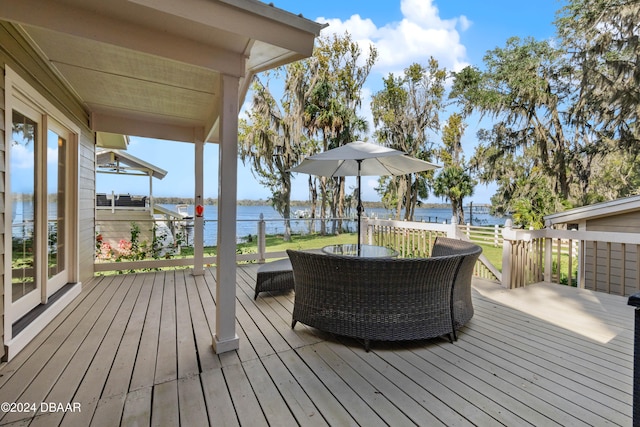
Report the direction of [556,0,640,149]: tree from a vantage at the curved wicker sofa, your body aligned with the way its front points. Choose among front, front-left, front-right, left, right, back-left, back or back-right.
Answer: front-right

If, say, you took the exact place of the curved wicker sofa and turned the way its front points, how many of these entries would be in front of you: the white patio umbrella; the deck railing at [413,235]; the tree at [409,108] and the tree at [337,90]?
4

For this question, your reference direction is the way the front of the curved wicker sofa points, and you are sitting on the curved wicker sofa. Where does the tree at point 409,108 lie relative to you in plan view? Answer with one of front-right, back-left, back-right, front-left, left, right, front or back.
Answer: front

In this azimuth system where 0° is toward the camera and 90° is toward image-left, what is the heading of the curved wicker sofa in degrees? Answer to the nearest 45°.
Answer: approximately 180°

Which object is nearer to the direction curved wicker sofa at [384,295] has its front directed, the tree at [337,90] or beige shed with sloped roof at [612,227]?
the tree

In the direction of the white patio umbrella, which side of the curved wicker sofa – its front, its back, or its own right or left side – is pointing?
front

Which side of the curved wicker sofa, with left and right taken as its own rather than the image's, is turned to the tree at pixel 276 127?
front

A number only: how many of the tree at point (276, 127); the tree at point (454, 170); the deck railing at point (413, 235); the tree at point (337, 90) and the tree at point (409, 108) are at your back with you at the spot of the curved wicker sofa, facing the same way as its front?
0

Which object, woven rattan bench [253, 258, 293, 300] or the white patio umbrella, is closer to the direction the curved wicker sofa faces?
the white patio umbrella

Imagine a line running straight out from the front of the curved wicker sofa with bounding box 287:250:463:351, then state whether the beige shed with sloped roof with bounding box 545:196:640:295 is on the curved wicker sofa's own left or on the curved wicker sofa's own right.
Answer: on the curved wicker sofa's own right

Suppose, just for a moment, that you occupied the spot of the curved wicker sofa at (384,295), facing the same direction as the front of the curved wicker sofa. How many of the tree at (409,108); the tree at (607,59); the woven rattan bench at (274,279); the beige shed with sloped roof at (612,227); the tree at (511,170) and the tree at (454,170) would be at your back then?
0

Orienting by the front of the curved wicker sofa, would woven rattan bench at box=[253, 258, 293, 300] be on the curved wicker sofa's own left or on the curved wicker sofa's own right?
on the curved wicker sofa's own left

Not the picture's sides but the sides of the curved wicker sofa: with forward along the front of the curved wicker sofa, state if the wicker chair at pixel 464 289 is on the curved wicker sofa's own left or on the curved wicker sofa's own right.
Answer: on the curved wicker sofa's own right

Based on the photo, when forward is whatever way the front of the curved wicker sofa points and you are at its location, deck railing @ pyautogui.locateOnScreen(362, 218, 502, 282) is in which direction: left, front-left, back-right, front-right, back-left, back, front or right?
front

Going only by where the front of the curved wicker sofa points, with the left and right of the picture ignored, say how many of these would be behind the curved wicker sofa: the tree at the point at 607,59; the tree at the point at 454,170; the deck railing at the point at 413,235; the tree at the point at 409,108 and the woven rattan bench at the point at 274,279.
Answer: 0

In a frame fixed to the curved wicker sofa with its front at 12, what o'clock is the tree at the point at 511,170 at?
The tree is roughly at 1 o'clock from the curved wicker sofa.

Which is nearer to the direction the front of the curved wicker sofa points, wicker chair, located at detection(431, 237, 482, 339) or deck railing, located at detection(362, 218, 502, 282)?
the deck railing
